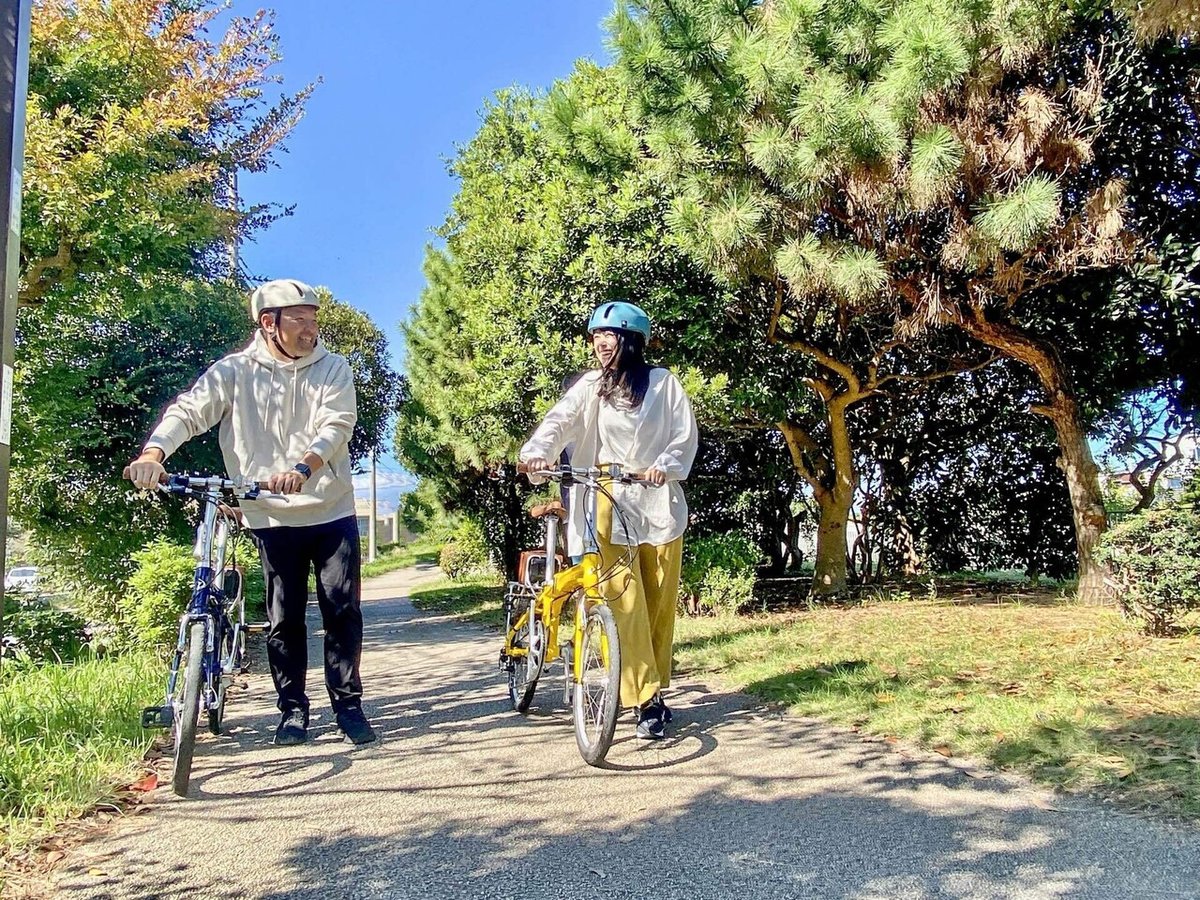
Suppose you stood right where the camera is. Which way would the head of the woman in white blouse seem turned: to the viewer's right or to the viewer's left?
to the viewer's left

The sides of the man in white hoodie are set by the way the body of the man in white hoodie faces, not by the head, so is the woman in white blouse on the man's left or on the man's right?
on the man's left

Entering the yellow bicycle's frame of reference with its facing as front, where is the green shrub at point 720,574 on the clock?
The green shrub is roughly at 8 o'clock from the yellow bicycle.

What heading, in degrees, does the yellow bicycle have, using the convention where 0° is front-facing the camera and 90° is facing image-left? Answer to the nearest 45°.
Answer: approximately 315°

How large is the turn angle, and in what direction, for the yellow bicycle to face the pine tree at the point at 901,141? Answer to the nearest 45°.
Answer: approximately 90° to its left

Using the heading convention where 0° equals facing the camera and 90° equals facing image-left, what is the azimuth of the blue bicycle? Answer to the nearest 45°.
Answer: approximately 0°
